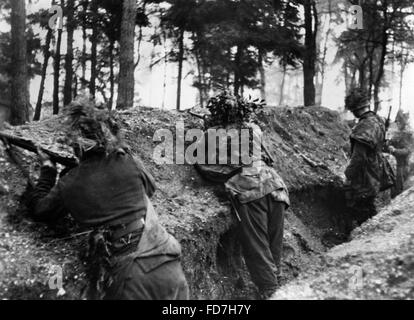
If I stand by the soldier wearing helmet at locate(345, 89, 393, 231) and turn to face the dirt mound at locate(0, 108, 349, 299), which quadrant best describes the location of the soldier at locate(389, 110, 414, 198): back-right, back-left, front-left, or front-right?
back-right

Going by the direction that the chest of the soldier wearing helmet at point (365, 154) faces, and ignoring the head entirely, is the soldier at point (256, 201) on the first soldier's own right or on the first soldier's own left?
on the first soldier's own left

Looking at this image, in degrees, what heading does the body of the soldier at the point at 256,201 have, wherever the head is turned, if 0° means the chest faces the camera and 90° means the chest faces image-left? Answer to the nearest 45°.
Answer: approximately 135°

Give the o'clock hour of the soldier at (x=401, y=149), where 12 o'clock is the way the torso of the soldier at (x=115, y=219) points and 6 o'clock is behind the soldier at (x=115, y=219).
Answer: the soldier at (x=401, y=149) is roughly at 3 o'clock from the soldier at (x=115, y=219).

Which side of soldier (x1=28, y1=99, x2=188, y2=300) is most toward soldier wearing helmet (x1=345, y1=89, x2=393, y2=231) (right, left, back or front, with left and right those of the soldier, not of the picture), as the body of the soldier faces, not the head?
right

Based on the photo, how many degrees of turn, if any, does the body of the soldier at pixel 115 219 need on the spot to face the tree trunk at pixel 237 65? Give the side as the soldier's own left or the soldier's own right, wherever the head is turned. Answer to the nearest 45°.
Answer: approximately 45° to the soldier's own right
